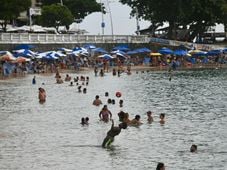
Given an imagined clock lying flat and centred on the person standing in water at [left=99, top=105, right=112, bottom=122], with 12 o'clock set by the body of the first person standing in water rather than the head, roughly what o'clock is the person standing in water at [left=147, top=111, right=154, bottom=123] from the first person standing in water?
The person standing in water at [left=147, top=111, right=154, bottom=123] is roughly at 9 o'clock from the person standing in water at [left=99, top=105, right=112, bottom=122].

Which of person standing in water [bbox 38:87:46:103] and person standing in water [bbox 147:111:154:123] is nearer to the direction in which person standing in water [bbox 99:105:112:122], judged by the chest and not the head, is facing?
the person standing in water [bbox 38:87:46:103]

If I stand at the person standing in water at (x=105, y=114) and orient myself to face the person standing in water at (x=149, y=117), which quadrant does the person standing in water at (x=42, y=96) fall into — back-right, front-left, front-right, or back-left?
back-left

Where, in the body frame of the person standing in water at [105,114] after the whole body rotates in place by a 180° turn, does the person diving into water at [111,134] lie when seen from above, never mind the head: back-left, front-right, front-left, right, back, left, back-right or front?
back

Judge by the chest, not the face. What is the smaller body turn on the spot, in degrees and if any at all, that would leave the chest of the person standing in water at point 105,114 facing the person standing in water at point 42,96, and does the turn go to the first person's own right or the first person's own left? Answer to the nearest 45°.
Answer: approximately 135° to the first person's own right
